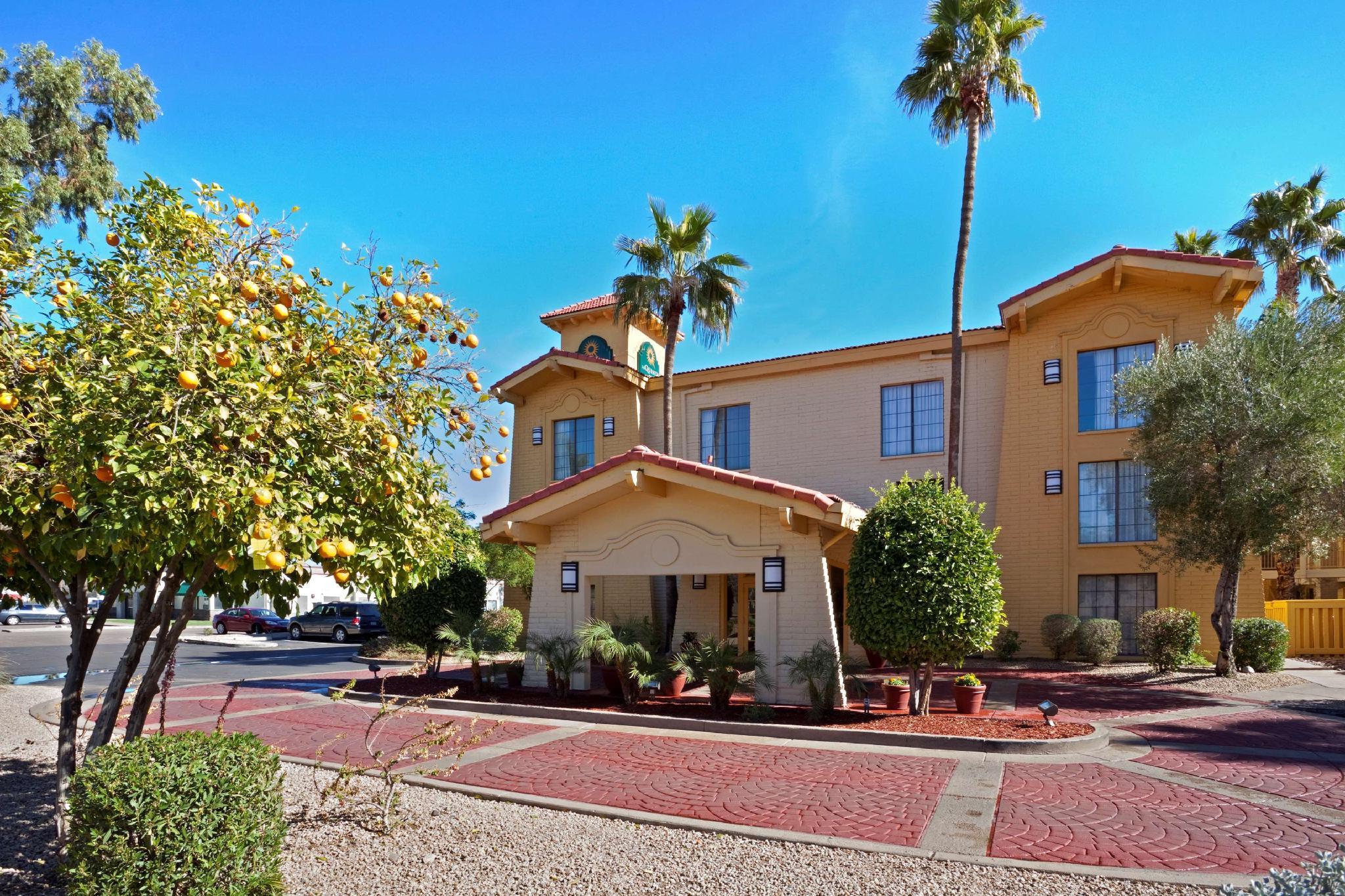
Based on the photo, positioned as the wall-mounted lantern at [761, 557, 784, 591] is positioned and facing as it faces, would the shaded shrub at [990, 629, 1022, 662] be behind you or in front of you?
behind

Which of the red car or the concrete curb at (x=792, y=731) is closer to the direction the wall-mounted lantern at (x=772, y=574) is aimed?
the concrete curb

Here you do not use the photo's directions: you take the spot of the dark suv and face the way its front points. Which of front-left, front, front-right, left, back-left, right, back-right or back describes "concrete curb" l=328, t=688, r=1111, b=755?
back-left

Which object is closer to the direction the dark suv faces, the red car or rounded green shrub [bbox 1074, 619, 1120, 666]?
the red car

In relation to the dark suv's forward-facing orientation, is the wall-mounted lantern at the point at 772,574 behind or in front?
behind

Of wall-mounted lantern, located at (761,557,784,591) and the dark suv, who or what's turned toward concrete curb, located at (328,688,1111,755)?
the wall-mounted lantern

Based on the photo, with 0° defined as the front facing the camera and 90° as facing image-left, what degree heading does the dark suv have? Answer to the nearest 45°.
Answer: approximately 135°

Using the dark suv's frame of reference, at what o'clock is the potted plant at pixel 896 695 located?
The potted plant is roughly at 7 o'clock from the dark suv.

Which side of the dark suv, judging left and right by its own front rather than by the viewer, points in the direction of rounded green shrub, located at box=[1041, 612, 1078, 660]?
back

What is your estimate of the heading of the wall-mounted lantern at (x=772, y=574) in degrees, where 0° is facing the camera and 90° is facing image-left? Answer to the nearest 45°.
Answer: approximately 0°

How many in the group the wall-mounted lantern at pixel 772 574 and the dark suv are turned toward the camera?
1

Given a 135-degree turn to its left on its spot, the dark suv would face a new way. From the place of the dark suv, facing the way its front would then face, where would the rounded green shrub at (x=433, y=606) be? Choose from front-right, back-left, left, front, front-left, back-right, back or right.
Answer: front

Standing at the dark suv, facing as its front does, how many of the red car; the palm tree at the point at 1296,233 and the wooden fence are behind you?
2

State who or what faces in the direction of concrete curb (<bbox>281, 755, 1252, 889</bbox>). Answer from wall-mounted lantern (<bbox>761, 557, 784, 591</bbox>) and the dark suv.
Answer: the wall-mounted lantern

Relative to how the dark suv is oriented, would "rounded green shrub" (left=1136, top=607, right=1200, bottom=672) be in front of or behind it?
behind
